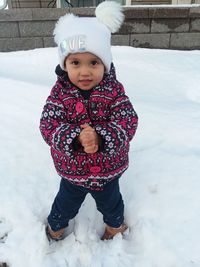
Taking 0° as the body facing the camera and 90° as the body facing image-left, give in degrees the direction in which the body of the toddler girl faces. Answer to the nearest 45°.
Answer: approximately 0°
